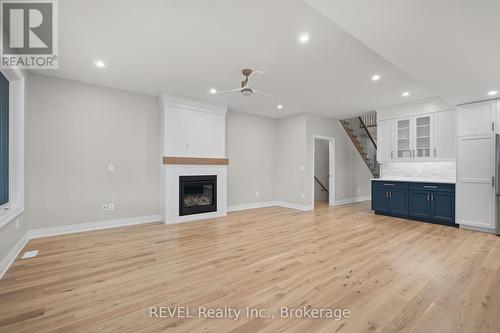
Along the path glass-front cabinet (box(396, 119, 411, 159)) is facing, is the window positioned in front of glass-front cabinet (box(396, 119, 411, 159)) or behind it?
in front

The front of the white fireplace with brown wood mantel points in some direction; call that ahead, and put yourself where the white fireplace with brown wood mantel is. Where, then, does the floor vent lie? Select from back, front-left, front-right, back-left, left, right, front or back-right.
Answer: right

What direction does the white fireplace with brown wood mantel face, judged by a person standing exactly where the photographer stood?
facing the viewer and to the right of the viewer

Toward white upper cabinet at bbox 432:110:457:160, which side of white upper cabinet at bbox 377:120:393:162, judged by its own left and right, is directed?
left

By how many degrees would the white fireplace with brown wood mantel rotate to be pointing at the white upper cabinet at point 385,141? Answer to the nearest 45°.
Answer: approximately 45° to its left

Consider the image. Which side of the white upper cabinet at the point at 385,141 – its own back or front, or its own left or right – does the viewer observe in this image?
front

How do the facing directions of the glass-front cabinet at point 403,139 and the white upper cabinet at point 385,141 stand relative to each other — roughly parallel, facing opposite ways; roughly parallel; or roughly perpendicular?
roughly parallel

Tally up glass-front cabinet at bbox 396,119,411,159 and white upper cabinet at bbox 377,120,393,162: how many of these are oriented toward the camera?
2

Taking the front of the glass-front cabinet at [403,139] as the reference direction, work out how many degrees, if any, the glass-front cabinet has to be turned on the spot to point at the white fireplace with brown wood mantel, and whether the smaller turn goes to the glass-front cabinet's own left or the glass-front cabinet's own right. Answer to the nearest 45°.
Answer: approximately 45° to the glass-front cabinet's own right

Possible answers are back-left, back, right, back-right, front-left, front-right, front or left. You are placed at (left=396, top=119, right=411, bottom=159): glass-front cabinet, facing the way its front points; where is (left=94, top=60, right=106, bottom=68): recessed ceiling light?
front-right

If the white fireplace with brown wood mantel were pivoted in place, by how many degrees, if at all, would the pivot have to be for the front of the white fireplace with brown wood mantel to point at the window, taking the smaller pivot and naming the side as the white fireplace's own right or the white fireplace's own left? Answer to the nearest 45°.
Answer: approximately 90° to the white fireplace's own right

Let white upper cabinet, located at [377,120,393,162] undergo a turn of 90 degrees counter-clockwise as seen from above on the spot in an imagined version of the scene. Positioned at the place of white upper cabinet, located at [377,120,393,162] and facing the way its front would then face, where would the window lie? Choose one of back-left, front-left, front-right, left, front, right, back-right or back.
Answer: back-right

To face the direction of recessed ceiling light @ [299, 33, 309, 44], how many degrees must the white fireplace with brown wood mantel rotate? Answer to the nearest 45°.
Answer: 0° — it already faces it

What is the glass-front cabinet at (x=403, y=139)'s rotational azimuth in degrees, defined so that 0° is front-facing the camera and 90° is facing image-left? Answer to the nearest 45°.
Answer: approximately 0°

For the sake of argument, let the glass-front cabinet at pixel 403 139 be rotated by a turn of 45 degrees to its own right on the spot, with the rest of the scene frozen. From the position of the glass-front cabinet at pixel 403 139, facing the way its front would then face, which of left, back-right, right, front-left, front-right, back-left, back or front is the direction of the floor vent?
front

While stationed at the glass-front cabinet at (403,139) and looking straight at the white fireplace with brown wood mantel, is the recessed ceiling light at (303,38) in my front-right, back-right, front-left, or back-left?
front-left
